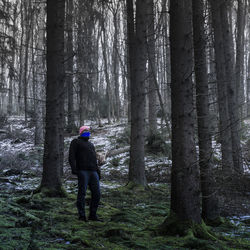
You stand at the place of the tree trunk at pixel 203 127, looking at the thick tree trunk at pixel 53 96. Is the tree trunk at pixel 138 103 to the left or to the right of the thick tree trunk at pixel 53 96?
right

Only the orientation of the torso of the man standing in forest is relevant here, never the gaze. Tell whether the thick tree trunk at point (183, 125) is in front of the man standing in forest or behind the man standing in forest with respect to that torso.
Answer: in front

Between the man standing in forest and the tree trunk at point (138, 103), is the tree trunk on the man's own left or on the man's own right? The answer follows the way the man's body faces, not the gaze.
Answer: on the man's own left

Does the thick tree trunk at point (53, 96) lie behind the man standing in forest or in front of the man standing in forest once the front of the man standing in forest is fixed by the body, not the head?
behind

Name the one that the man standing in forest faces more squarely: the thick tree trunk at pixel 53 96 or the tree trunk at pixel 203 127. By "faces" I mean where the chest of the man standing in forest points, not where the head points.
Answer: the tree trunk

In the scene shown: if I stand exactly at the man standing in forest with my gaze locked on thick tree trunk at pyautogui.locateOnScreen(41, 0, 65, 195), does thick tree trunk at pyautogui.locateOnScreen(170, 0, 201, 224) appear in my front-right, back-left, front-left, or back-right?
back-right

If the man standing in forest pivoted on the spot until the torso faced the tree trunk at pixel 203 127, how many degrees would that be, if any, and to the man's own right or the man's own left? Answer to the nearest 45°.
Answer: approximately 45° to the man's own left

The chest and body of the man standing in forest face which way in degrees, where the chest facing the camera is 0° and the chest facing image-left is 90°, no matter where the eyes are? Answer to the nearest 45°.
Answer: approximately 315°
